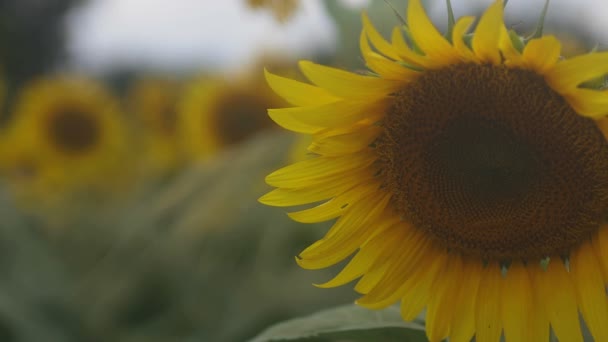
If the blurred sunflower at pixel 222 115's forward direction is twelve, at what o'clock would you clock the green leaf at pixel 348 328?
The green leaf is roughly at 12 o'clock from the blurred sunflower.

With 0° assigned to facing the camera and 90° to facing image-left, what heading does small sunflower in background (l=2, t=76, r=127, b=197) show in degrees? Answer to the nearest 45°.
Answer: approximately 0°

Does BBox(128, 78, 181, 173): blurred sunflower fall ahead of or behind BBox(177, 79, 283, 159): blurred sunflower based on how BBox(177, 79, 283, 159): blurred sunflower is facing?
behind

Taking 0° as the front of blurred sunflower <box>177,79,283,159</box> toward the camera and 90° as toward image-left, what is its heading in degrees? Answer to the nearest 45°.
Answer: approximately 0°

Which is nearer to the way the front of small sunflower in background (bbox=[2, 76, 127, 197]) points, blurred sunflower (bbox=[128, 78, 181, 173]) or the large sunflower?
the large sunflower

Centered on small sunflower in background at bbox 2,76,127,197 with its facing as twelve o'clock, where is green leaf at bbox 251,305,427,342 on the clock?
The green leaf is roughly at 12 o'clock from the small sunflower in background.

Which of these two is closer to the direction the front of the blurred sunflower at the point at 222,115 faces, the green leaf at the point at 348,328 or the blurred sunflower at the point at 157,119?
the green leaf
